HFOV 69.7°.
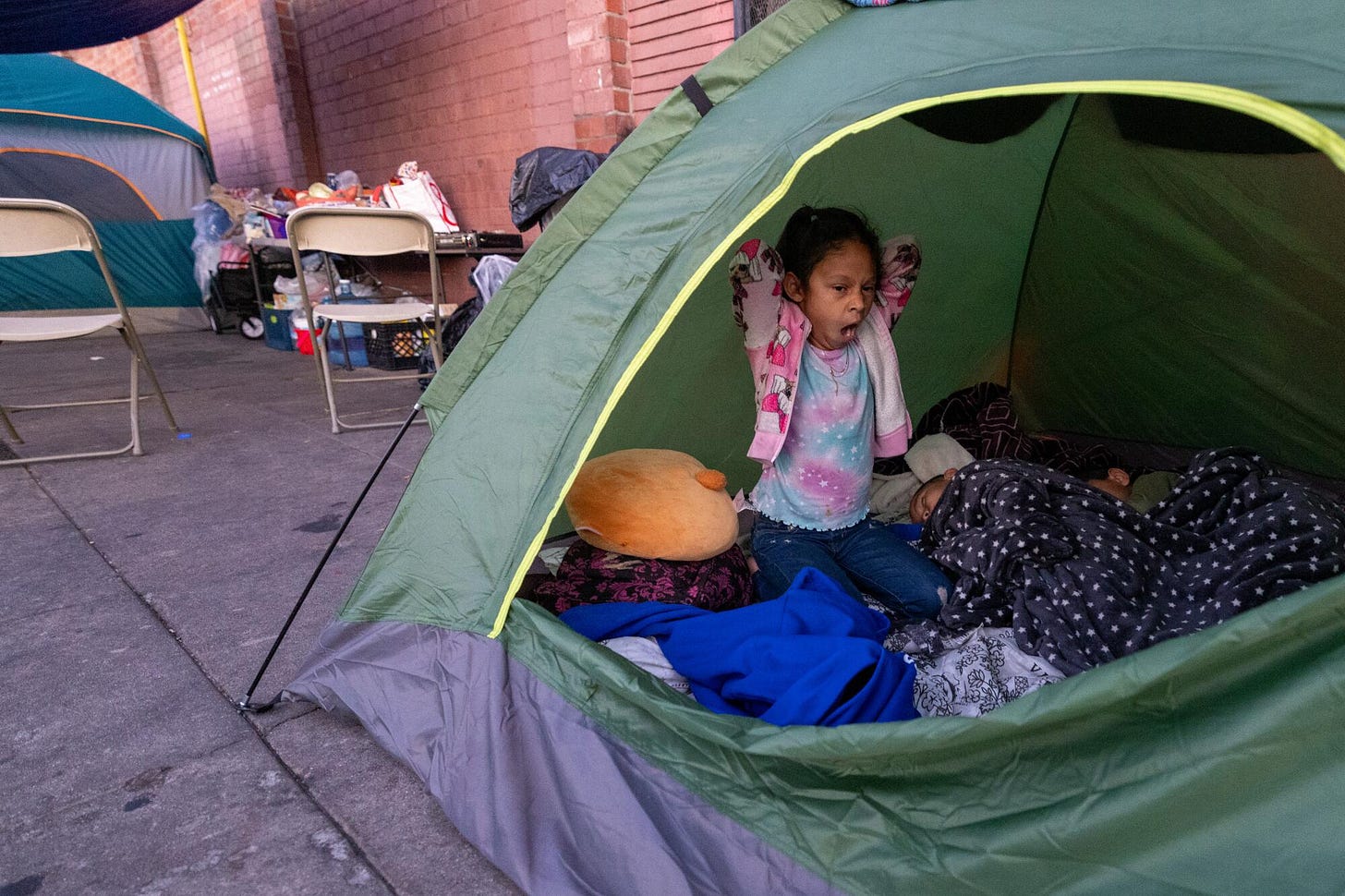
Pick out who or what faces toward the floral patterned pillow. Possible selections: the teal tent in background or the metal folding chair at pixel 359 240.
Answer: the teal tent in background

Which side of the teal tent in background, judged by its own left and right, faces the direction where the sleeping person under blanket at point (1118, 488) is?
front

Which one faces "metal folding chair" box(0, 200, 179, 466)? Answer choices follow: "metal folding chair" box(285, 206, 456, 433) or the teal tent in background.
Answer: the teal tent in background

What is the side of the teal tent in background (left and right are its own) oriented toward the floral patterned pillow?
front

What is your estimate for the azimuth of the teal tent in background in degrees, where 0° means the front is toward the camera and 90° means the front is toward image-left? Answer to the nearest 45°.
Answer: approximately 0°

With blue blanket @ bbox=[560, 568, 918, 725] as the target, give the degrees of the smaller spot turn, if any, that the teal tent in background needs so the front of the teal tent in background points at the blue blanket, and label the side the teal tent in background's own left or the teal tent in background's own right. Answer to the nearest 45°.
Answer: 0° — it already faces it
